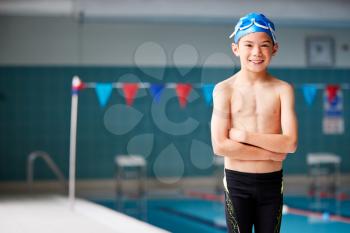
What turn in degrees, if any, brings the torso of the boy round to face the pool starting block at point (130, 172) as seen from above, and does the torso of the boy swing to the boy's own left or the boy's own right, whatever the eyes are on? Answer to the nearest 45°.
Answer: approximately 180°

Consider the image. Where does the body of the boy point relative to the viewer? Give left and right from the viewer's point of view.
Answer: facing the viewer
